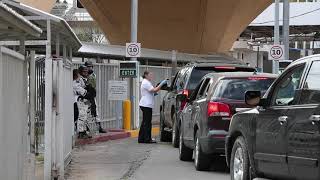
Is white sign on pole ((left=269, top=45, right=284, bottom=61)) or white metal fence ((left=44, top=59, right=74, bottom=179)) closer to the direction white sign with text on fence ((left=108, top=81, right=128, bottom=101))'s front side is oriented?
the white metal fence

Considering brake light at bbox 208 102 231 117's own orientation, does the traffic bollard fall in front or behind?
behind

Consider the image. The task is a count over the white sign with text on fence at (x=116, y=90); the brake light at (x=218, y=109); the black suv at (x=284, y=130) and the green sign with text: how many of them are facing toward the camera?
3
